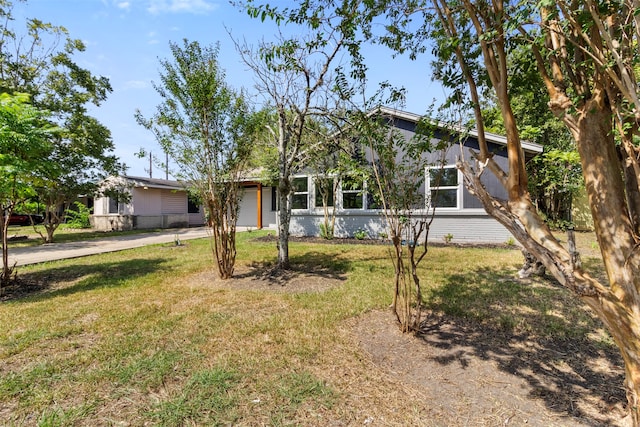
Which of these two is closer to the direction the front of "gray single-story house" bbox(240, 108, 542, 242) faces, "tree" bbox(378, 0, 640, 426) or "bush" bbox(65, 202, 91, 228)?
the tree

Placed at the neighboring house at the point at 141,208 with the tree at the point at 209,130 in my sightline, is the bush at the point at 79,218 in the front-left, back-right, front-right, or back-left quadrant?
back-right

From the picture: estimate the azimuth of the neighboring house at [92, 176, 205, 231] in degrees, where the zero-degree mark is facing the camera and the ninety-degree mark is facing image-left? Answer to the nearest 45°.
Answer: approximately 45°

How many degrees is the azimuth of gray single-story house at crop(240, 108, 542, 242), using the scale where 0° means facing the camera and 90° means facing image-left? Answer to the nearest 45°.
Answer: approximately 0°
